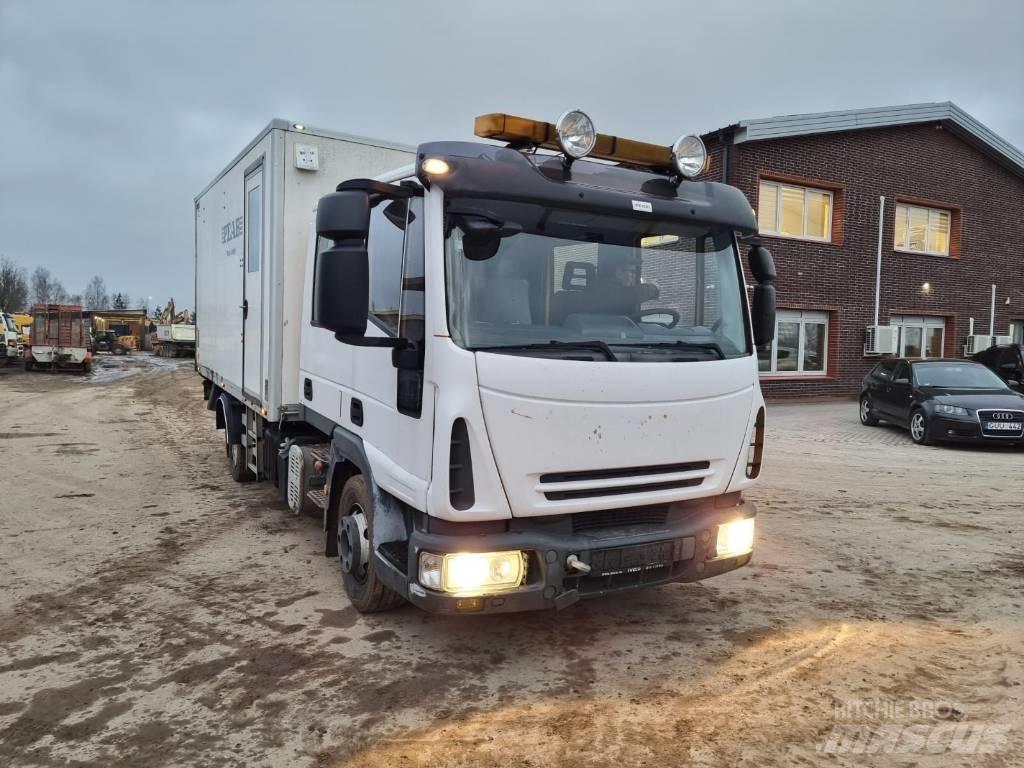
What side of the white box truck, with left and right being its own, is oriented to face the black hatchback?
left

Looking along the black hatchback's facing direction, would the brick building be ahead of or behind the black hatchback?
behind

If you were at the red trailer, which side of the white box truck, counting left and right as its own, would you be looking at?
back

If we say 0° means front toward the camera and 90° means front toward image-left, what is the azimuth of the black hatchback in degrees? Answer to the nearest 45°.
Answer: approximately 315°

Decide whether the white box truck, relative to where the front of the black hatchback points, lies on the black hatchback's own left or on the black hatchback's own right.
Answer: on the black hatchback's own right

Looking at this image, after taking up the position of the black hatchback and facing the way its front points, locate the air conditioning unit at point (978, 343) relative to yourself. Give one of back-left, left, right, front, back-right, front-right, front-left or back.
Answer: back-left

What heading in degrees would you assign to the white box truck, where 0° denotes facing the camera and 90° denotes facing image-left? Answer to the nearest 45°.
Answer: approximately 315°
